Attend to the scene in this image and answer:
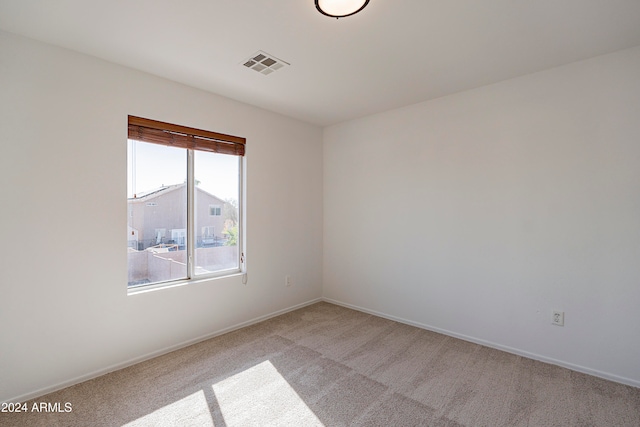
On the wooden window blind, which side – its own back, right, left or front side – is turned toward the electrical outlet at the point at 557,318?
front

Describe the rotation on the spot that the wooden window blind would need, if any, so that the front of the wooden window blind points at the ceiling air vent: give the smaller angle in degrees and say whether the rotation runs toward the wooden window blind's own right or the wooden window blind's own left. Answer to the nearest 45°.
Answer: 0° — it already faces it

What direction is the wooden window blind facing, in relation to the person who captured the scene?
facing the viewer and to the right of the viewer

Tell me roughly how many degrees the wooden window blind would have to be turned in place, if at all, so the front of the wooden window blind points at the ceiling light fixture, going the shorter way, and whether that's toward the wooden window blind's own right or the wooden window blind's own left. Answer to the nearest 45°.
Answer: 0° — it already faces it
